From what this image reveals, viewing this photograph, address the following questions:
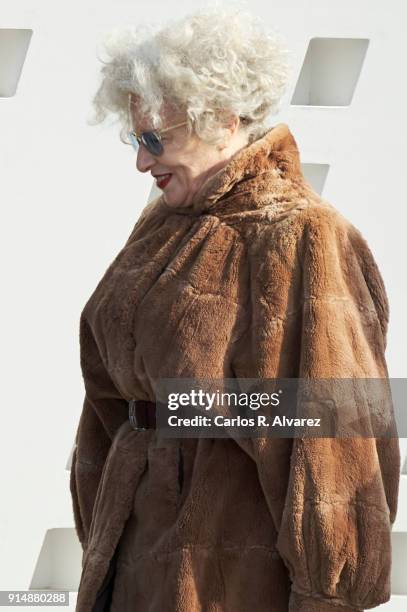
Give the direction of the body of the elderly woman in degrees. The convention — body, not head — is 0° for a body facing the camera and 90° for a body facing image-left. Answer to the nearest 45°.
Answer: approximately 45°
